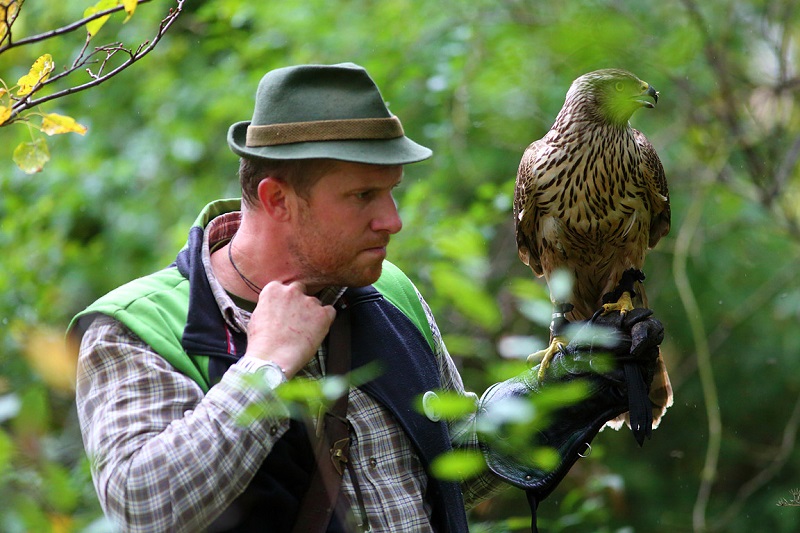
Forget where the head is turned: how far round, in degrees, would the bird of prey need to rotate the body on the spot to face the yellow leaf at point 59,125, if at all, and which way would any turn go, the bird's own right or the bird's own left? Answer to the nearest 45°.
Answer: approximately 45° to the bird's own right

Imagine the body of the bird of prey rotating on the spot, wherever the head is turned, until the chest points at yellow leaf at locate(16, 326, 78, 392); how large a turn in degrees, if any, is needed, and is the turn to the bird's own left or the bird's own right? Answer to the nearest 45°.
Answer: approximately 45° to the bird's own right

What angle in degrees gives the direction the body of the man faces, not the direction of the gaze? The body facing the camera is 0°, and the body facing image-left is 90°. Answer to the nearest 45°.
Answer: approximately 315°

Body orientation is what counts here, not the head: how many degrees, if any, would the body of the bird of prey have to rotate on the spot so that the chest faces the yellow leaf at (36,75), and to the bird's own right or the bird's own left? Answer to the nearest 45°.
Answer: approximately 45° to the bird's own right

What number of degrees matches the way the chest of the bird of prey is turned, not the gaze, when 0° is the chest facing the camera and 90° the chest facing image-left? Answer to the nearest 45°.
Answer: approximately 0°
